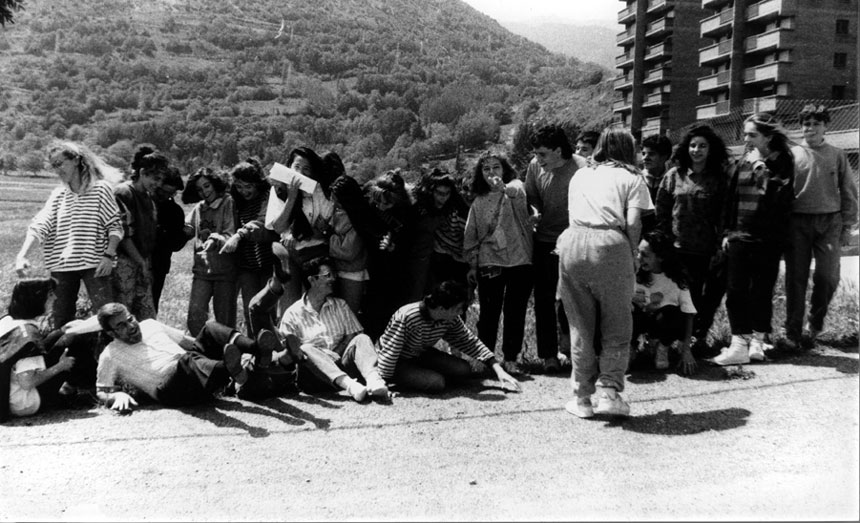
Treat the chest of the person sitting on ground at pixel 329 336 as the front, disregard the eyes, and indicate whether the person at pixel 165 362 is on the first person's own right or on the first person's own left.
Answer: on the first person's own right

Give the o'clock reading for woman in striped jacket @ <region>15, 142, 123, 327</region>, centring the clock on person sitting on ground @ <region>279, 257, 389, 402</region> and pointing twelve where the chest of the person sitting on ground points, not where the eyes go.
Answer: The woman in striped jacket is roughly at 5 o'clock from the person sitting on ground.

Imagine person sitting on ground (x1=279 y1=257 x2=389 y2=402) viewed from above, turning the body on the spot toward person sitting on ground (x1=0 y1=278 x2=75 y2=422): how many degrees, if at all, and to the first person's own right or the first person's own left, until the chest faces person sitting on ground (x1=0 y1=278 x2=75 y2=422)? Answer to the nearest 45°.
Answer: approximately 135° to the first person's own right

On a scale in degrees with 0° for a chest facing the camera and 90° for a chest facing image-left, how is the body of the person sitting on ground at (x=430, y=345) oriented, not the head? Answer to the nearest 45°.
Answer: approximately 315°

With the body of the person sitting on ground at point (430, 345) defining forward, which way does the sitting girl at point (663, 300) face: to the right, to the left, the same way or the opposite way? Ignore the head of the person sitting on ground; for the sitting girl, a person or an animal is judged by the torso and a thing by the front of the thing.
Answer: to the right

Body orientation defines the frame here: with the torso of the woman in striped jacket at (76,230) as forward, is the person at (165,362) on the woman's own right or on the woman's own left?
on the woman's own left

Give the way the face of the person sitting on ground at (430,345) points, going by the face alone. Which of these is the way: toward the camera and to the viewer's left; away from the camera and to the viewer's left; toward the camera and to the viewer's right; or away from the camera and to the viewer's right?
toward the camera and to the viewer's right
